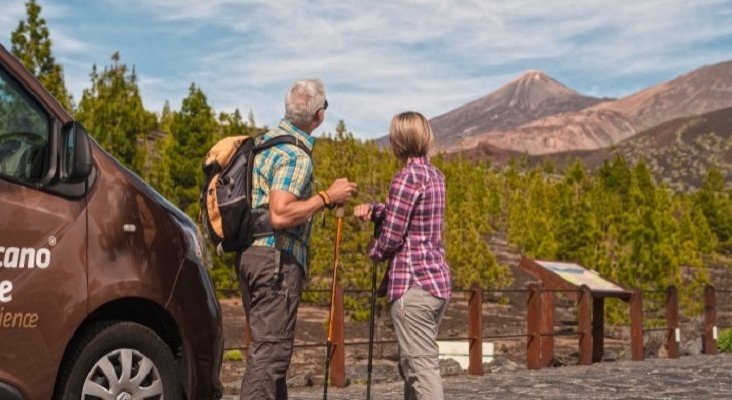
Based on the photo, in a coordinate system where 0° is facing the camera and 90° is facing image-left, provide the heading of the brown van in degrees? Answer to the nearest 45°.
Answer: approximately 270°

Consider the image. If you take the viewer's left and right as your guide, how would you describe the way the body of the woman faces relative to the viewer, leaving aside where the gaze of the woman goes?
facing away from the viewer and to the left of the viewer

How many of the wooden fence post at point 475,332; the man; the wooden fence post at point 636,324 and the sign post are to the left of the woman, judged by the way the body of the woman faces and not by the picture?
1

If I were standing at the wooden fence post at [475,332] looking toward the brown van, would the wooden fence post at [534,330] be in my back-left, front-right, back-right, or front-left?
back-left

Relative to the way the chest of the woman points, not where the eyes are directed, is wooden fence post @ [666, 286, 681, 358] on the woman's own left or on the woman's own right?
on the woman's own right

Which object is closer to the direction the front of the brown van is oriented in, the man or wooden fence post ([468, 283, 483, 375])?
the man

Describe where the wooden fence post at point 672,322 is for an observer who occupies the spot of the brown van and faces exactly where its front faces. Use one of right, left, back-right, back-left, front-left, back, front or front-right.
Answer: front-left

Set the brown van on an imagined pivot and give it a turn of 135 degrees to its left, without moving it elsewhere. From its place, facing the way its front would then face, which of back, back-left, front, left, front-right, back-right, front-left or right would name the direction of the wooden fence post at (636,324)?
right

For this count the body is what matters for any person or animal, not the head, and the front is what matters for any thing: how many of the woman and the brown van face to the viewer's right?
1

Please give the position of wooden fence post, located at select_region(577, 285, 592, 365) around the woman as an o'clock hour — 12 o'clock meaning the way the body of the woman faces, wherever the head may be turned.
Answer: The wooden fence post is roughly at 2 o'clock from the woman.

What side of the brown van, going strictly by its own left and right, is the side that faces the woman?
front
